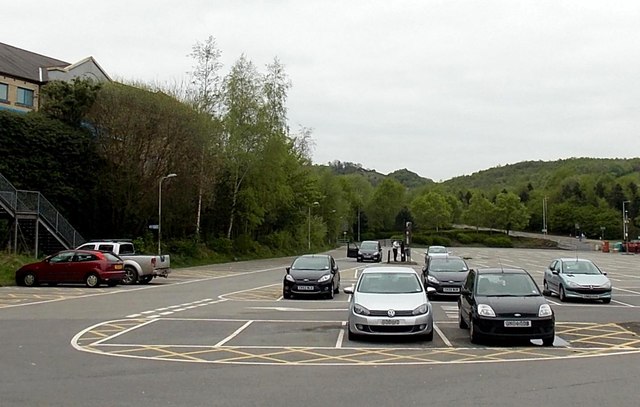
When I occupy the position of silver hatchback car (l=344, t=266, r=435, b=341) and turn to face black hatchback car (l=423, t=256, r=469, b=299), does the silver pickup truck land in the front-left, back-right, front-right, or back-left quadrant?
front-left

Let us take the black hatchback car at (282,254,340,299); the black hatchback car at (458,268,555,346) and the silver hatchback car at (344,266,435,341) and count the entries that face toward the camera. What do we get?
3

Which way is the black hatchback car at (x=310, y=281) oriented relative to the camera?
toward the camera

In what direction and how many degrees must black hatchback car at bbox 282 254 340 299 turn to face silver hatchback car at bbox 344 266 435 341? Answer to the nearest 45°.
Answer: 0° — it already faces it

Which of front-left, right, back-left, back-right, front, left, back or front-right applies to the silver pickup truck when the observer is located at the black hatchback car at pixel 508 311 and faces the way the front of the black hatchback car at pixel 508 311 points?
back-right

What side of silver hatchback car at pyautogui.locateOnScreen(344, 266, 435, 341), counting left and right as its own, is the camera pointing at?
front

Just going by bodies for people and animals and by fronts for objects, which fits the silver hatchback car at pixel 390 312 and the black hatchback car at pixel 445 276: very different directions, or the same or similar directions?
same or similar directions

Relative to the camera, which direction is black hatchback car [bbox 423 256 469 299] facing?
toward the camera

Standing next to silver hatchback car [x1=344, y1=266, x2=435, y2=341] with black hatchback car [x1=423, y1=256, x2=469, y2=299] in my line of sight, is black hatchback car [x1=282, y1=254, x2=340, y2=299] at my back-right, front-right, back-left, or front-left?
front-left

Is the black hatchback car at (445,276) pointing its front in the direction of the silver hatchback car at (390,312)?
yes

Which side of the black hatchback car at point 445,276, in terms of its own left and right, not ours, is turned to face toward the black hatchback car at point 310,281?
right

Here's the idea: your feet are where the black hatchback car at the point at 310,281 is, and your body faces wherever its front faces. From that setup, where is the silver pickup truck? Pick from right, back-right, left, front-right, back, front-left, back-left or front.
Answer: back-right

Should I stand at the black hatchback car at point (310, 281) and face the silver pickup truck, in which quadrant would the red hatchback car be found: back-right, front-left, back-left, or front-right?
front-left

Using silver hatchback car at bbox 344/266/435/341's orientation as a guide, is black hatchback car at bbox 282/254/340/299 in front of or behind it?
behind
